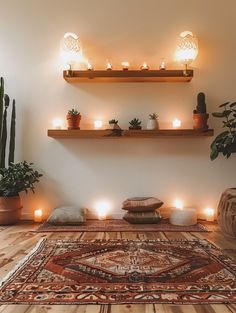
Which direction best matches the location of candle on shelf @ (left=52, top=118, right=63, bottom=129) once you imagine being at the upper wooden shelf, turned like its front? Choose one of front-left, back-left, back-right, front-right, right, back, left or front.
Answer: right

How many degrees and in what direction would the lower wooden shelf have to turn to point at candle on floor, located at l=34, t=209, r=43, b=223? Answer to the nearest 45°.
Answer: approximately 90° to its right

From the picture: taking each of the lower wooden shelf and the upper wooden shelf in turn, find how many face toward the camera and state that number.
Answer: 2

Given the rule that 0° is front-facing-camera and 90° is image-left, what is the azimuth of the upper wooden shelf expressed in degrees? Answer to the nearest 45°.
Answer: approximately 0°

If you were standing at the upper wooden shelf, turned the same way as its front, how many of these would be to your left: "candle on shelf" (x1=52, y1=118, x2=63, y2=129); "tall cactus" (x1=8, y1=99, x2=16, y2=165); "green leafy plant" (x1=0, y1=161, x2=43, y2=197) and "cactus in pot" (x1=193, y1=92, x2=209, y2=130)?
1

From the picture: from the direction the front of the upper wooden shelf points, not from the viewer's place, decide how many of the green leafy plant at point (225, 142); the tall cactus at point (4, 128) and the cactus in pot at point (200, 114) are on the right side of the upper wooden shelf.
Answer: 1
